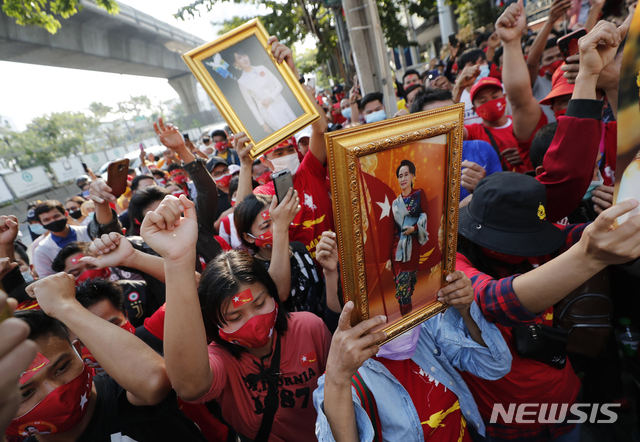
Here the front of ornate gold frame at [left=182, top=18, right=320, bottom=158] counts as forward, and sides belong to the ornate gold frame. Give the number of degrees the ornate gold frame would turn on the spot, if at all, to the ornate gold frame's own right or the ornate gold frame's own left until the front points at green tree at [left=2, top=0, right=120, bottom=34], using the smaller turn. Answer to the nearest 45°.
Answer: approximately 135° to the ornate gold frame's own right

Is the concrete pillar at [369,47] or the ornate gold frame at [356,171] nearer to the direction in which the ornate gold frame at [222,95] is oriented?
the ornate gold frame

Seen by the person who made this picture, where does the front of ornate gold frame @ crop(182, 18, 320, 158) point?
facing the viewer

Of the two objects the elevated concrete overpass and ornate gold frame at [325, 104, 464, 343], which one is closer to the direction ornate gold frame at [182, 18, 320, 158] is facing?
the ornate gold frame

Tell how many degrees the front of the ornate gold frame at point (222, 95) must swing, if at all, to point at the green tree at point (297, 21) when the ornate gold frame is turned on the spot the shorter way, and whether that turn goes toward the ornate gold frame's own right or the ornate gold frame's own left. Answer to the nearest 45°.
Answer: approximately 180°

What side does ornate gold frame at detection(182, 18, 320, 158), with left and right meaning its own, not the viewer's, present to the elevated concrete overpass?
back

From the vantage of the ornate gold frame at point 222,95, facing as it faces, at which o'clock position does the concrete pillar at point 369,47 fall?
The concrete pillar is roughly at 7 o'clock from the ornate gold frame.
